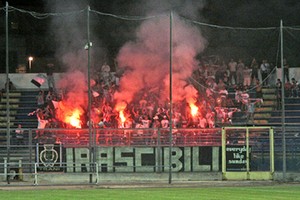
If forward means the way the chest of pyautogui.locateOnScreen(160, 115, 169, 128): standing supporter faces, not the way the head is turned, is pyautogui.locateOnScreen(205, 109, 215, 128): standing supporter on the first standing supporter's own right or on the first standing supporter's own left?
on the first standing supporter's own left

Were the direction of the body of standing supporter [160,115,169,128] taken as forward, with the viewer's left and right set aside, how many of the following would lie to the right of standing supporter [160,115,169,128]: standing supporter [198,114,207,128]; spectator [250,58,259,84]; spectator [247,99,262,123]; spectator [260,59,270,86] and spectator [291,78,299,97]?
0

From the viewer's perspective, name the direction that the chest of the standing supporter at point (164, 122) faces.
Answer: toward the camera

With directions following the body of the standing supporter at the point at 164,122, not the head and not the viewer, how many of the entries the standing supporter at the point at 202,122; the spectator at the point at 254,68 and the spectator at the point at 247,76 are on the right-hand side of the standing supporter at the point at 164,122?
0

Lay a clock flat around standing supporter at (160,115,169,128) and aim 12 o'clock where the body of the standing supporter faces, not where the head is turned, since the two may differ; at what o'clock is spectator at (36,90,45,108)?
The spectator is roughly at 4 o'clock from the standing supporter.

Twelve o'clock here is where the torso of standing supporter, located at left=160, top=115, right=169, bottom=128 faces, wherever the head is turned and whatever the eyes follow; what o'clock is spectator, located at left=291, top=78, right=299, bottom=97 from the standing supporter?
The spectator is roughly at 8 o'clock from the standing supporter.

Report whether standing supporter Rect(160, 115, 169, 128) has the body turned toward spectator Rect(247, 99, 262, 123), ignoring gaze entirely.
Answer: no

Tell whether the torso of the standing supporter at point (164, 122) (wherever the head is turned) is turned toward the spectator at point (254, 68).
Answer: no

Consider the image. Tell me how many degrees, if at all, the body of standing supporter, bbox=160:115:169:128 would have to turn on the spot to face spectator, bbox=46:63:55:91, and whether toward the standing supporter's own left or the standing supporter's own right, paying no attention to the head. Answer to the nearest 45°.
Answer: approximately 135° to the standing supporter's own right

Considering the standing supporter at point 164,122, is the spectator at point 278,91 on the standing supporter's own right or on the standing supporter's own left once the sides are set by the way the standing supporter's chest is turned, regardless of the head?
on the standing supporter's own left

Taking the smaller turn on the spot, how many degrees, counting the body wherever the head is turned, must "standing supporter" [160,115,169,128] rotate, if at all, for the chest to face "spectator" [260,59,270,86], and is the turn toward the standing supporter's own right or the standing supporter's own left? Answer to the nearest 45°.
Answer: approximately 135° to the standing supporter's own left

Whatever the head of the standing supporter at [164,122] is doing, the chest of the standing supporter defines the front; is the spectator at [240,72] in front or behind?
behind

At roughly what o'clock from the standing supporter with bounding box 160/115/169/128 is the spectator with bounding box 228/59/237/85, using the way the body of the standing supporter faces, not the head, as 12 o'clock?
The spectator is roughly at 7 o'clock from the standing supporter.

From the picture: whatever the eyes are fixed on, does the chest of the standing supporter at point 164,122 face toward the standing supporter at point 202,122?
no

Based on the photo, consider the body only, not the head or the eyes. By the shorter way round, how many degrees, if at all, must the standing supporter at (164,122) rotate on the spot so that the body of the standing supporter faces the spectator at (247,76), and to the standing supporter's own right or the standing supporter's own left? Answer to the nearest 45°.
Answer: approximately 135° to the standing supporter's own left

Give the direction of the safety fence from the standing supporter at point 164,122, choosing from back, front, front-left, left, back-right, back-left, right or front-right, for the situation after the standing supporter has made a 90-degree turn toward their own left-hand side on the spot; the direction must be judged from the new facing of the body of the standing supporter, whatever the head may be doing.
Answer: right
